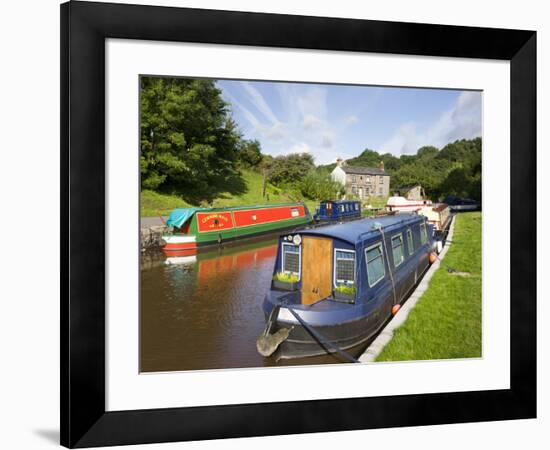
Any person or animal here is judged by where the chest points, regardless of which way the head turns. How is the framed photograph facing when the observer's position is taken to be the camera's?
facing the viewer and to the right of the viewer
